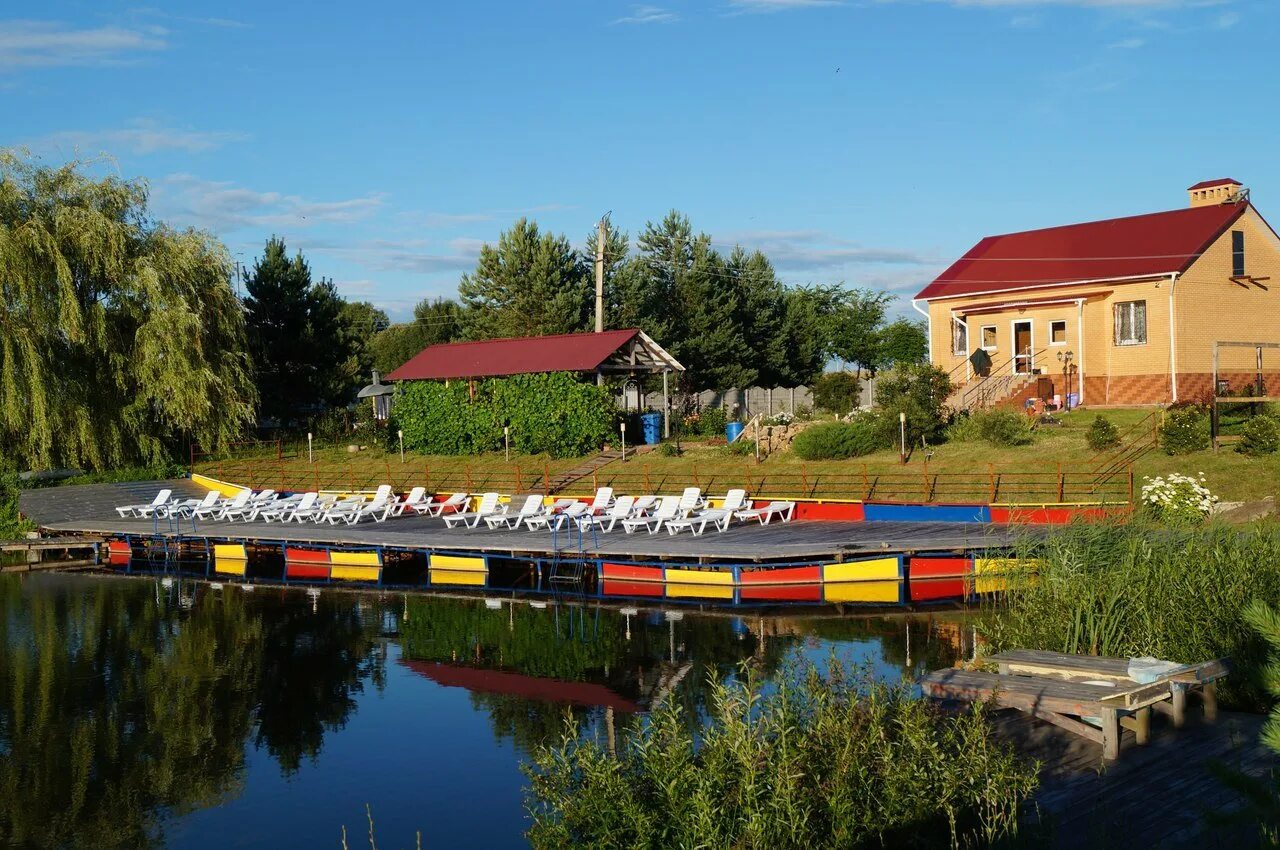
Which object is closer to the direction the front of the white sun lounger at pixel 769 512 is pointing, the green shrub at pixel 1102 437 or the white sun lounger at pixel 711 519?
the white sun lounger

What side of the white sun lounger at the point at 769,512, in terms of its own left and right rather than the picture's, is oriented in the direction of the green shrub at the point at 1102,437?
back

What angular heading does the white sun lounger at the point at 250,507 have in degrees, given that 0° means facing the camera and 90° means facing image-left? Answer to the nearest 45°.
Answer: approximately 45°

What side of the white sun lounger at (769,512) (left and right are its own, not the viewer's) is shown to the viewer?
left

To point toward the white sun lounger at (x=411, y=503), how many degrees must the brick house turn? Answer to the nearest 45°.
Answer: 0° — it already faces it

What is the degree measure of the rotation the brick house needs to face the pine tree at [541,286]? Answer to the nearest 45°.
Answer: approximately 45° to its right

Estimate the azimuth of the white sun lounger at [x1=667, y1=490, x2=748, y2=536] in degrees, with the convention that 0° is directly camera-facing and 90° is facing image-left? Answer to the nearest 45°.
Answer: approximately 45°

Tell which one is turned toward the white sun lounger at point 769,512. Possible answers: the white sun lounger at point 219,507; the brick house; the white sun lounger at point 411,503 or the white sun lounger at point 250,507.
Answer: the brick house
